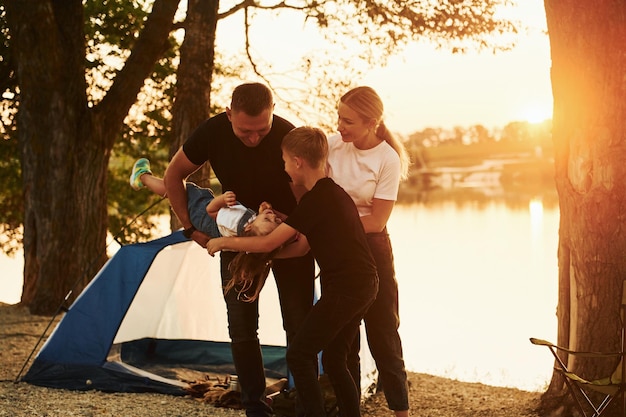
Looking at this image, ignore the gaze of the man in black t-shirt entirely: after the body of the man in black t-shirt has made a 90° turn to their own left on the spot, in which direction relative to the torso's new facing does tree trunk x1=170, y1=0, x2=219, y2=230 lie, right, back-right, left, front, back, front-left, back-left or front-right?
left

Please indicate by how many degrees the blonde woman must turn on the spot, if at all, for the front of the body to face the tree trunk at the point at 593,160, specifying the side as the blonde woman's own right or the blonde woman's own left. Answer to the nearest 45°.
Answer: approximately 180°

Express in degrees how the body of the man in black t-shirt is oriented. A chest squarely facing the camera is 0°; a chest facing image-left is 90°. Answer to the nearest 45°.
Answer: approximately 0°

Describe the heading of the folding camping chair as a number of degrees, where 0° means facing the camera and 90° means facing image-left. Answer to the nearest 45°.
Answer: approximately 90°

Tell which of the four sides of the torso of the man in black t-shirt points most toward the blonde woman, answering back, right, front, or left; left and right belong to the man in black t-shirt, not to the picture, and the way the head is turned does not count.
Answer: left

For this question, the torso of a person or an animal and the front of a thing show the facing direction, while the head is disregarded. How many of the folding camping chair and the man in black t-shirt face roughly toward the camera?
1

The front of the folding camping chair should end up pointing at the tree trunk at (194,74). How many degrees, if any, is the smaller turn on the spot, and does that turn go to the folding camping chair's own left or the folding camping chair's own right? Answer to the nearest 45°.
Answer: approximately 45° to the folding camping chair's own right

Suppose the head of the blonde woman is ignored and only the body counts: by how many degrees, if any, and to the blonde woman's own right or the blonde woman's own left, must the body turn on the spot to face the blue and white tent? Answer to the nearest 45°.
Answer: approximately 90° to the blonde woman's own right

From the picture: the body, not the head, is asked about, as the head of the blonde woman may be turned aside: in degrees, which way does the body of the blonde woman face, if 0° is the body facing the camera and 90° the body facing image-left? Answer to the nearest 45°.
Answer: approximately 45°
